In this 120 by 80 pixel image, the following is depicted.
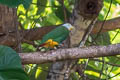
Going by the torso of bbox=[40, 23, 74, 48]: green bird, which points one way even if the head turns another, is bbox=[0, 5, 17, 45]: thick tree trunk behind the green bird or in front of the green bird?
behind
